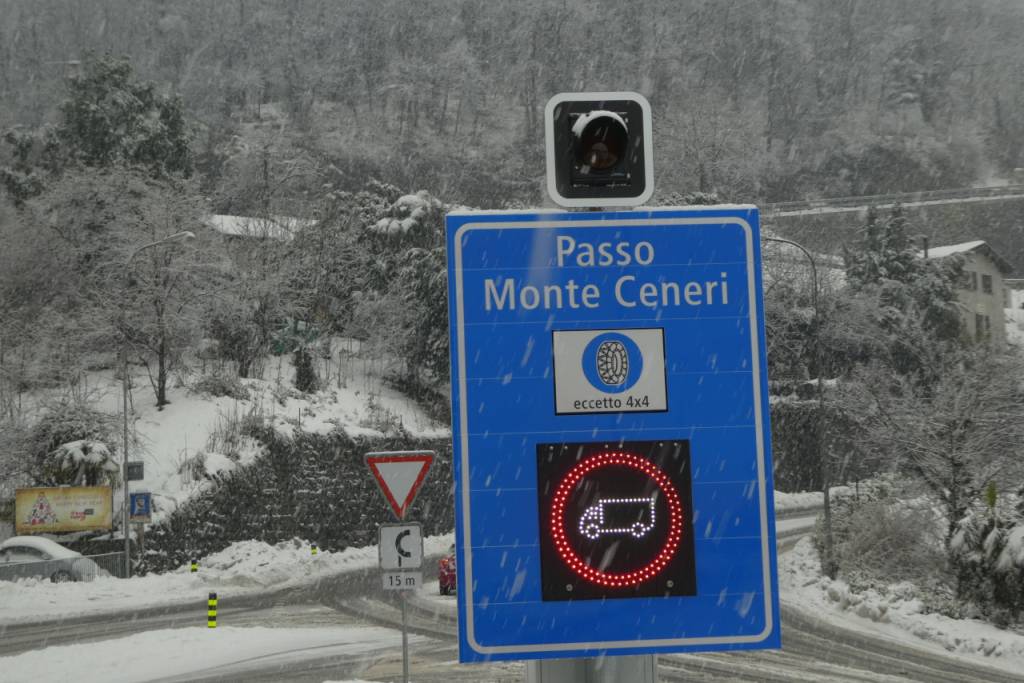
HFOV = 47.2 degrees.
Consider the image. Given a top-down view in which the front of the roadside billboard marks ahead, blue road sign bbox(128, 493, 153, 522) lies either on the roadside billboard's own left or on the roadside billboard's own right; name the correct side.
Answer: on the roadside billboard's own left

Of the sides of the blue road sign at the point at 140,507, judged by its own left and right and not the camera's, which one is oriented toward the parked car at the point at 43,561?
right

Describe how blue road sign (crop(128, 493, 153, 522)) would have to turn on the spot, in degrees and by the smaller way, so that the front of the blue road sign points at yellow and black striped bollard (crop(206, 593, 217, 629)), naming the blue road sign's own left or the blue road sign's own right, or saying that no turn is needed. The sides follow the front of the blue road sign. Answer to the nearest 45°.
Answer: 0° — it already faces it

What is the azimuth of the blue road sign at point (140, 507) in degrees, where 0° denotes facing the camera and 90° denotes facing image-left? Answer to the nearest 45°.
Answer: approximately 0°

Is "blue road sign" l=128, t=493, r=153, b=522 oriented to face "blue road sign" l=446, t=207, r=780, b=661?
yes

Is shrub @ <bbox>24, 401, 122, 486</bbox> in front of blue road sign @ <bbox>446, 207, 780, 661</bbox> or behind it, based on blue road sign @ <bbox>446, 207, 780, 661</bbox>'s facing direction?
behind

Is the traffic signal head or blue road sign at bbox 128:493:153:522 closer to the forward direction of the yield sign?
the traffic signal head

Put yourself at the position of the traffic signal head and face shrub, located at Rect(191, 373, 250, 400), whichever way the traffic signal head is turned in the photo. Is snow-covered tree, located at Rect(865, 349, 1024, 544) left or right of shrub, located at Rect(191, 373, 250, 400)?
right

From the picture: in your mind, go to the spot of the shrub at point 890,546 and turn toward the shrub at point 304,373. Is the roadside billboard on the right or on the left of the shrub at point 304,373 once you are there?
left
